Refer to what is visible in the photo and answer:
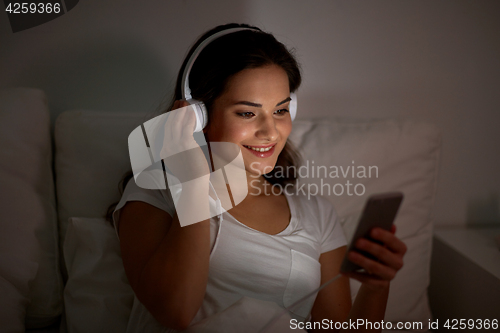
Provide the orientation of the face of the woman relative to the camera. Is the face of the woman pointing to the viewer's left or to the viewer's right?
to the viewer's right

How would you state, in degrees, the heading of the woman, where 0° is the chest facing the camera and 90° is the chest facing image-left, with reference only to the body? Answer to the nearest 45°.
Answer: approximately 315°
